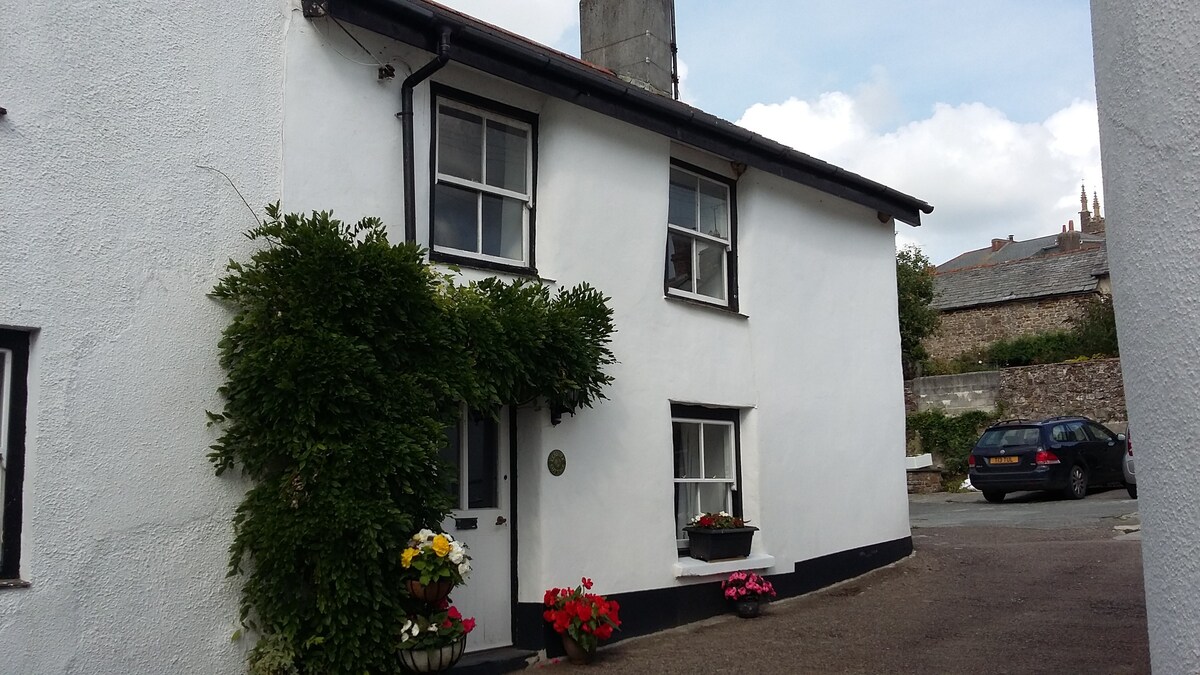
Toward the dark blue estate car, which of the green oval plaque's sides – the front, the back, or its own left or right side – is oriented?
left

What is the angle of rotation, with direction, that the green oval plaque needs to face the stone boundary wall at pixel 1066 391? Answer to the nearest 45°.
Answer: approximately 90° to its left

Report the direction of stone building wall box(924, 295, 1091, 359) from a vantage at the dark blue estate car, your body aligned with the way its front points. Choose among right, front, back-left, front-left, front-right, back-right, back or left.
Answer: front-left

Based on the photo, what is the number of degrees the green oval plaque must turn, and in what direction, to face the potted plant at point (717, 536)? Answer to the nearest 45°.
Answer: approximately 90° to its left

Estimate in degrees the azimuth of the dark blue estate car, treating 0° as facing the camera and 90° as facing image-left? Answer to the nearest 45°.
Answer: approximately 225°

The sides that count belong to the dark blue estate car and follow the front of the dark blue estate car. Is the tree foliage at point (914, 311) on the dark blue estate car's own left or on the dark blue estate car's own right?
on the dark blue estate car's own left

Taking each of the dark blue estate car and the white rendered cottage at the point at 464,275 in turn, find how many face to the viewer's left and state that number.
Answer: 0

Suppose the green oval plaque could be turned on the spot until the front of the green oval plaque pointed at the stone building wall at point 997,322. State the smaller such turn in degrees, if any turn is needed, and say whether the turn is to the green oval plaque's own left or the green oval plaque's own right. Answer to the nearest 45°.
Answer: approximately 90° to the green oval plaque's own left

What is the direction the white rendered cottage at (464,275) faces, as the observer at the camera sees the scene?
facing the viewer and to the right of the viewer

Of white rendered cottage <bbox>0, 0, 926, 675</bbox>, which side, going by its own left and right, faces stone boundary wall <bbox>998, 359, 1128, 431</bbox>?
left

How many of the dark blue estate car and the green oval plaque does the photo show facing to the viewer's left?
0
